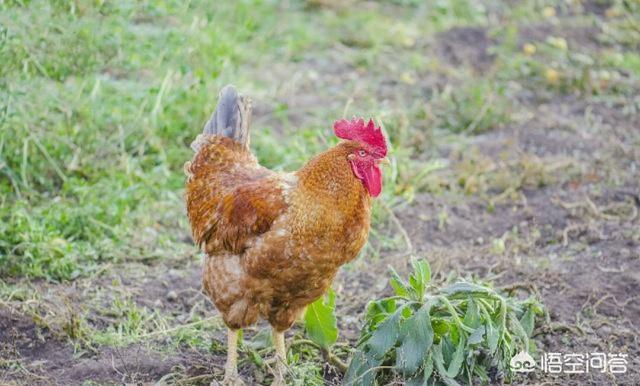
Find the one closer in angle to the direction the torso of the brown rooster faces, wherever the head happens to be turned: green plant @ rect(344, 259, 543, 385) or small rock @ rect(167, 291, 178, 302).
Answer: the green plant

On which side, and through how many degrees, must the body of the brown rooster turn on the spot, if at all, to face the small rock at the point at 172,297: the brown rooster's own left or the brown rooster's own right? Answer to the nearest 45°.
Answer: approximately 135° to the brown rooster's own left

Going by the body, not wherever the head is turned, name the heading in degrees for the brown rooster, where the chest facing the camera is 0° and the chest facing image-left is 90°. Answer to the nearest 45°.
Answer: approximately 270°
